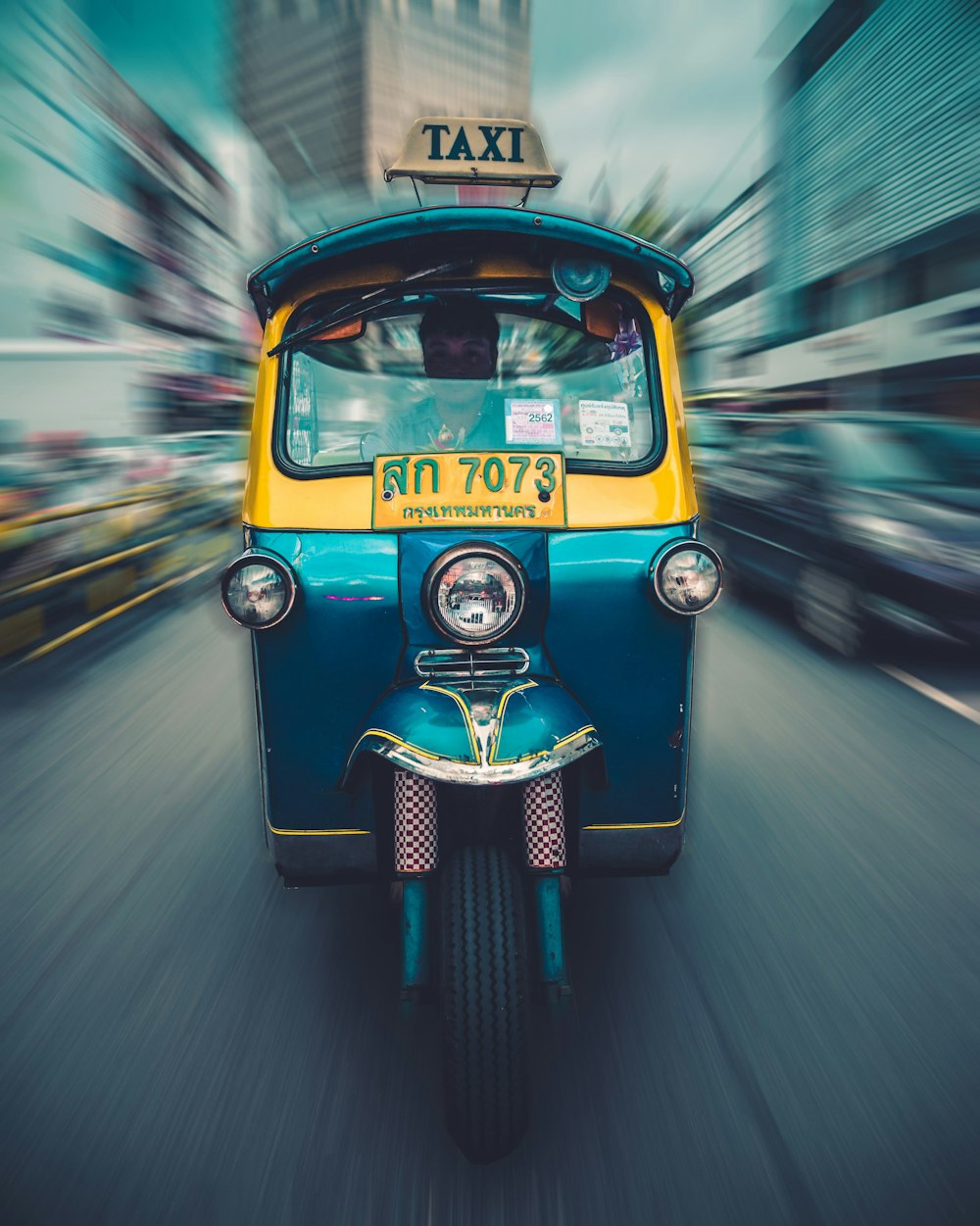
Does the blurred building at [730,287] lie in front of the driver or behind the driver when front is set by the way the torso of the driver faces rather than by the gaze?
behind

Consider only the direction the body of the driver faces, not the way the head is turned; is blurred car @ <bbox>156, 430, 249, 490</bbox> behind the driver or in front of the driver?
behind

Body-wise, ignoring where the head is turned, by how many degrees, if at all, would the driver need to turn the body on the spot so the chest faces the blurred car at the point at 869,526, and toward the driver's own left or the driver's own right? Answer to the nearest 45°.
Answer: approximately 135° to the driver's own left

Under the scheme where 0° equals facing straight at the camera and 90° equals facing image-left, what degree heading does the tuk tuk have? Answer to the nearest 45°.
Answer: approximately 0°

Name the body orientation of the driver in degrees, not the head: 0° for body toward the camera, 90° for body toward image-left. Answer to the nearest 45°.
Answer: approximately 0°

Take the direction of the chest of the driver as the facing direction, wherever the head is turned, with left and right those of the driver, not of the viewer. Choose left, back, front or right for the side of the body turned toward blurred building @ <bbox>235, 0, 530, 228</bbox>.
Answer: back

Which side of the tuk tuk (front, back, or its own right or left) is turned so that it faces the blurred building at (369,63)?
back
